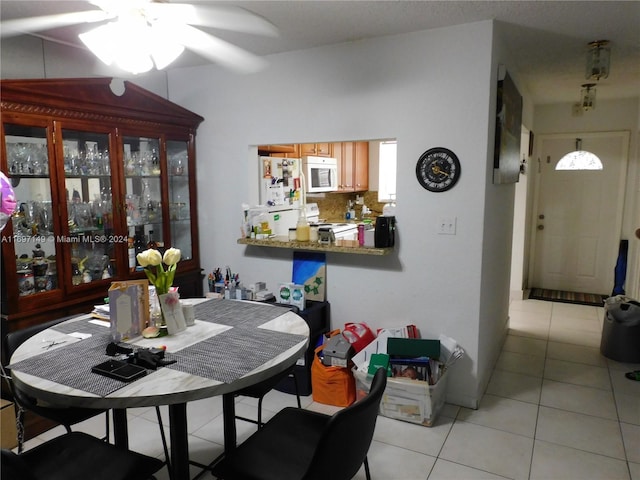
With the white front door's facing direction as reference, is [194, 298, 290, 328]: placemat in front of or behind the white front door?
in front

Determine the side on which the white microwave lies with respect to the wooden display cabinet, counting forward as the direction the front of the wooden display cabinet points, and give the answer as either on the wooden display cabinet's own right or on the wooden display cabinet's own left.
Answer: on the wooden display cabinet's own left

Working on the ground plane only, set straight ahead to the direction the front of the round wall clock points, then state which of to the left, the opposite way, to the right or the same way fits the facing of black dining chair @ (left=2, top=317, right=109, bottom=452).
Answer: to the left

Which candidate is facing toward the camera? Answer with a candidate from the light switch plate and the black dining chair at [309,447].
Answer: the light switch plate

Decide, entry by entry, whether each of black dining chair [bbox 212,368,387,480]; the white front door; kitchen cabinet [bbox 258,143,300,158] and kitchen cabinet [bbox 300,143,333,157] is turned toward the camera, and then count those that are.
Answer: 3

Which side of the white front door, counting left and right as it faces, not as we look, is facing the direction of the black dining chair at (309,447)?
front

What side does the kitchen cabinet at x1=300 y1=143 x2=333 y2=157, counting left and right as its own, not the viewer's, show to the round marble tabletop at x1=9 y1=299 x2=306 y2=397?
front

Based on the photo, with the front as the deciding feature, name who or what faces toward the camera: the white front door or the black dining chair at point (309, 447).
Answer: the white front door

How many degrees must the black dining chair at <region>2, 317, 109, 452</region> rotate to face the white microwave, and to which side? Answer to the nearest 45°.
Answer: approximately 90° to its left

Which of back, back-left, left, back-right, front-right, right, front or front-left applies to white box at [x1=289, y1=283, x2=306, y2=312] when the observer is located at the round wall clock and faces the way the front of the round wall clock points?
right

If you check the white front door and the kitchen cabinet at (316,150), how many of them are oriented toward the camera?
2

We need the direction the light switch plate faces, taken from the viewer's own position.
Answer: facing the viewer

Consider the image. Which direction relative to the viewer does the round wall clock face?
toward the camera

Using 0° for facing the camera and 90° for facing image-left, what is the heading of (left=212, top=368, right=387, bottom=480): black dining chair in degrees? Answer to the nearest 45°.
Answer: approximately 135°

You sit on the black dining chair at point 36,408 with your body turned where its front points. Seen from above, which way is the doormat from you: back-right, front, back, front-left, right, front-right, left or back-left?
front-left

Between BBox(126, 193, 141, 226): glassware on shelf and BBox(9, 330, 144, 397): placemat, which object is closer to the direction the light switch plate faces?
the placemat
